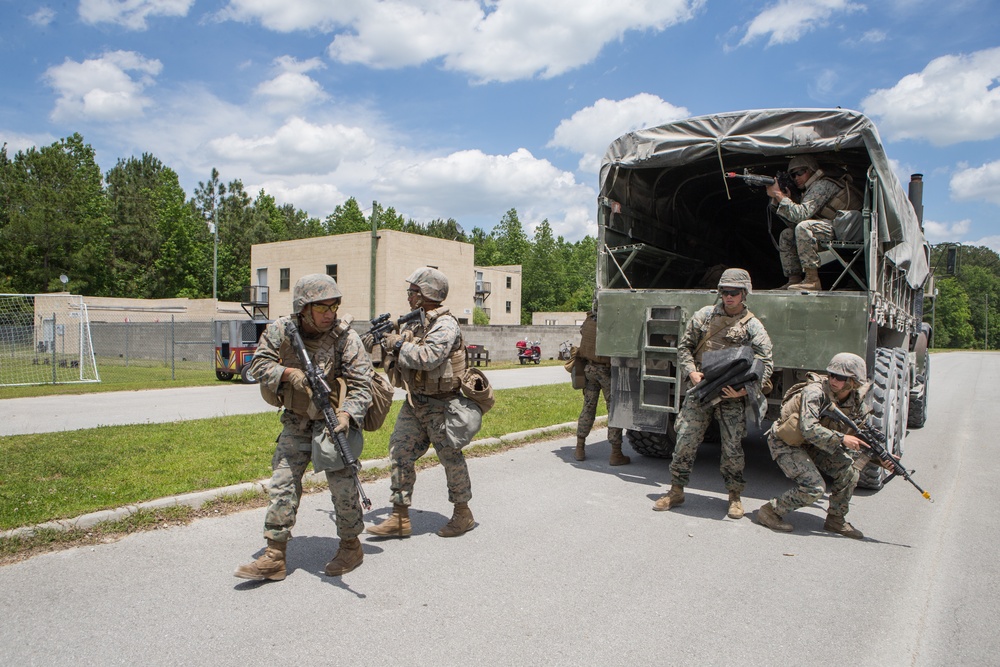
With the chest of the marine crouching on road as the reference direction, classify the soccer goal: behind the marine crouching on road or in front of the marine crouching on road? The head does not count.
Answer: behind

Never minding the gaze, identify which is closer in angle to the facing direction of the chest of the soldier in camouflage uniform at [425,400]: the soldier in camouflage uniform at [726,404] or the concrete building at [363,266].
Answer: the concrete building

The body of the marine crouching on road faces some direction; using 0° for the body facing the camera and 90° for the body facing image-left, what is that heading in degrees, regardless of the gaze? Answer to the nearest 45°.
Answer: approximately 315°

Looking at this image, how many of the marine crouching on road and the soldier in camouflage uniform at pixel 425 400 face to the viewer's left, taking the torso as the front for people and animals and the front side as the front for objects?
1

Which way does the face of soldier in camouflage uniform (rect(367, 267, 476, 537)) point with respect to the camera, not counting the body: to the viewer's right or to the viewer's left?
to the viewer's left

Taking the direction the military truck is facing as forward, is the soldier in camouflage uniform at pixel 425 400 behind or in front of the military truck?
behind

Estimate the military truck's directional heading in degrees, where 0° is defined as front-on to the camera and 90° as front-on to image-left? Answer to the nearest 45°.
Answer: approximately 180°

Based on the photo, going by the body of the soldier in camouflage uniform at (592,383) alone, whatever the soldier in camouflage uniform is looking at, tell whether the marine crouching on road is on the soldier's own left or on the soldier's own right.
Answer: on the soldier's own right

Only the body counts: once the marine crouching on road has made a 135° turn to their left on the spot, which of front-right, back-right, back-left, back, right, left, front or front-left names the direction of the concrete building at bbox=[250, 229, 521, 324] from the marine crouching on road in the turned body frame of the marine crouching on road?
front-left

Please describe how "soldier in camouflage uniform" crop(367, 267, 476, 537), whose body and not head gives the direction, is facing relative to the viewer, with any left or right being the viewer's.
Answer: facing to the left of the viewer
